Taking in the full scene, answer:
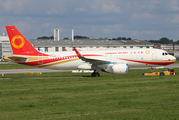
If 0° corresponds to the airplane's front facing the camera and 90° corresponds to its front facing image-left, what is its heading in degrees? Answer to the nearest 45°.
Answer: approximately 270°
